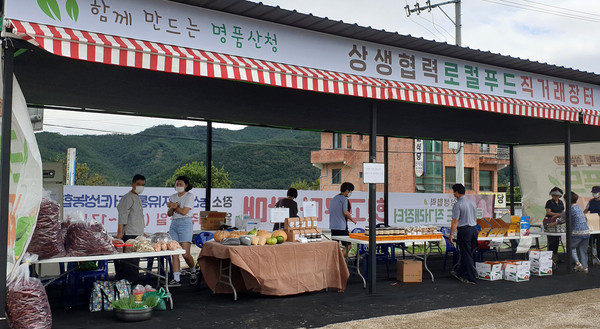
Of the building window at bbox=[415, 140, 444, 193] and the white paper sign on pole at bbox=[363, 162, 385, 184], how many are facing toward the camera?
2

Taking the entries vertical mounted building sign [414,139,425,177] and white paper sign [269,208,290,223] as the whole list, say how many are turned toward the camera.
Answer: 2

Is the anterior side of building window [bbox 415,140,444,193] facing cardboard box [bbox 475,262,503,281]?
yes

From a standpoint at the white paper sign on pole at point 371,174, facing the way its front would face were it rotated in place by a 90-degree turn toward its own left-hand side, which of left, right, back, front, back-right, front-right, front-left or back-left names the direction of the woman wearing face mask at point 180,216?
back

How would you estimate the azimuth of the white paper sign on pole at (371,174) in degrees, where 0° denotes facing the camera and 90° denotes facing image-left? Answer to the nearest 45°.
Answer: approximately 0°

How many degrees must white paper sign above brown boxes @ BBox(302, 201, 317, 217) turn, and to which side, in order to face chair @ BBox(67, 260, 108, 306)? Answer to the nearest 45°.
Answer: approximately 45° to its right

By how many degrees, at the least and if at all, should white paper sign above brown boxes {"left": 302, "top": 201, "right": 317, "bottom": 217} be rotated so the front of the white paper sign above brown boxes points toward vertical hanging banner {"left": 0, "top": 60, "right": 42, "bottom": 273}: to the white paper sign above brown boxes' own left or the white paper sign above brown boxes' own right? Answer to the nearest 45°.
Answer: approximately 45° to the white paper sign above brown boxes' own right
